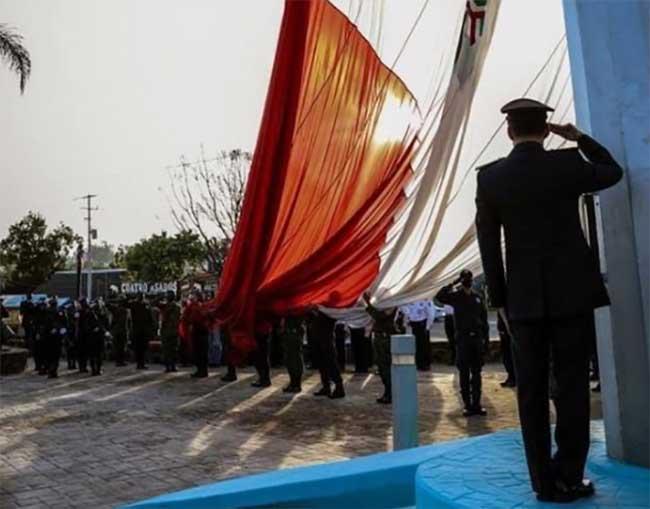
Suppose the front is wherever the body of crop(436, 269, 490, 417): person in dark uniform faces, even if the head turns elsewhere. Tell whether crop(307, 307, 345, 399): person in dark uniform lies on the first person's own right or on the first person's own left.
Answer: on the first person's own right

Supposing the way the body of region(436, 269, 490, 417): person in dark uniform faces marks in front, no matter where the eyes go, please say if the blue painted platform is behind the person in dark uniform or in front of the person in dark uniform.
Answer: in front

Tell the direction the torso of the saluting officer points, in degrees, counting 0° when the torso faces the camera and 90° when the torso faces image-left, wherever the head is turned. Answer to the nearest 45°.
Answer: approximately 180°

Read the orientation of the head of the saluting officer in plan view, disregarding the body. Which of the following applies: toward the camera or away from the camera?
away from the camera

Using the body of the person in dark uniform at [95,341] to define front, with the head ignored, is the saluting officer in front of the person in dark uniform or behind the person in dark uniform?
in front

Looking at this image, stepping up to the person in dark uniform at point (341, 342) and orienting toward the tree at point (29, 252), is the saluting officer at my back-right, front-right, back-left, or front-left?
back-left

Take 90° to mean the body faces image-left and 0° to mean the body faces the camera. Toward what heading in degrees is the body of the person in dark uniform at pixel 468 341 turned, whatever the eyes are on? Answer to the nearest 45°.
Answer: approximately 0°

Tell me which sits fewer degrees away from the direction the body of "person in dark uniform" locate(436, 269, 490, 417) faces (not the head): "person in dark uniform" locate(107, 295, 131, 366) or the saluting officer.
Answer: the saluting officer

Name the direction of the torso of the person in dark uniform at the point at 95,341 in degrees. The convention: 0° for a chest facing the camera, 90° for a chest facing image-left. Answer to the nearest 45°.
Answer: approximately 315°
